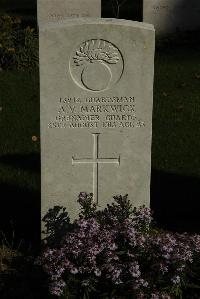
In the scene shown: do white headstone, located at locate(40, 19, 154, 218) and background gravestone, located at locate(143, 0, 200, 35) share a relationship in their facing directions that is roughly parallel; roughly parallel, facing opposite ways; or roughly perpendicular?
roughly parallel

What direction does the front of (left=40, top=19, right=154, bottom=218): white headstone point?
toward the camera

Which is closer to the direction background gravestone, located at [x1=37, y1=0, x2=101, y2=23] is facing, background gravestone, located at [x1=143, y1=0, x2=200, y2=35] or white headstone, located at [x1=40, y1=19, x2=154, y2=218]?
the white headstone

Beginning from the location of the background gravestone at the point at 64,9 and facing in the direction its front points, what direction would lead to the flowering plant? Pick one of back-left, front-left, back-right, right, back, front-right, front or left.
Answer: front

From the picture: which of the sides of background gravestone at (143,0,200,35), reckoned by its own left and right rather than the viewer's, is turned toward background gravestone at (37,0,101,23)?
right

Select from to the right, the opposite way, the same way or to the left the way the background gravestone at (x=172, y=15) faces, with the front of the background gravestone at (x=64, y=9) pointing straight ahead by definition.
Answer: the same way

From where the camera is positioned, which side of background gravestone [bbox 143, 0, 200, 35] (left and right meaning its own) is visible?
front

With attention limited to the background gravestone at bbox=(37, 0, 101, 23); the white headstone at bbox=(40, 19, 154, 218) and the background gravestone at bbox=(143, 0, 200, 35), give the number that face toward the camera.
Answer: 3

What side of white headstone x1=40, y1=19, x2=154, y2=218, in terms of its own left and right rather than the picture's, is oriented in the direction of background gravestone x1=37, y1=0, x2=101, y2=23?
back

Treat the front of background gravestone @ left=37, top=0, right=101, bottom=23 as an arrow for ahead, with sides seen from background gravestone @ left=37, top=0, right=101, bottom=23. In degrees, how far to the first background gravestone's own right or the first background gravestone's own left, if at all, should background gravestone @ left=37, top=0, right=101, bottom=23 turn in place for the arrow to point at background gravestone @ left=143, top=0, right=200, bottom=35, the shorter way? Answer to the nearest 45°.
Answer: approximately 90° to the first background gravestone's own left

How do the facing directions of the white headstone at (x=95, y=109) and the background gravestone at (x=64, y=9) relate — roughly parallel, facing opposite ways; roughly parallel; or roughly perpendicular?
roughly parallel

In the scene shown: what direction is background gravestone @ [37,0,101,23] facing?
toward the camera

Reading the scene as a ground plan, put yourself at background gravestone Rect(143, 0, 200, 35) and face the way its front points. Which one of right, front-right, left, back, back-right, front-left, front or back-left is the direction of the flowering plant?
front

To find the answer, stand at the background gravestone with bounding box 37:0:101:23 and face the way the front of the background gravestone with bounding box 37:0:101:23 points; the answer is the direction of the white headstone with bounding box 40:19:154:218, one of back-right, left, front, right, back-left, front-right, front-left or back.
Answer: front
